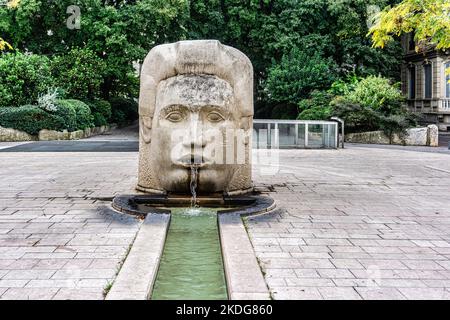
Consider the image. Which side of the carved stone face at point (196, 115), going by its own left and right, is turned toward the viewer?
front

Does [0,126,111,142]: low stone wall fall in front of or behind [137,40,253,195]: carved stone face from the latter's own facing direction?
behind

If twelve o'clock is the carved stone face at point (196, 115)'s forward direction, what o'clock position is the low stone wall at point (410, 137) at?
The low stone wall is roughly at 7 o'clock from the carved stone face.

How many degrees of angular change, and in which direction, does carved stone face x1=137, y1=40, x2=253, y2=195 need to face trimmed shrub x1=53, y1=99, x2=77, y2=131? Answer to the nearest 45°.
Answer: approximately 180°

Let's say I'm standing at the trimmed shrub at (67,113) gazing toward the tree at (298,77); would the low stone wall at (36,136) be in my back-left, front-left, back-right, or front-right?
back-right

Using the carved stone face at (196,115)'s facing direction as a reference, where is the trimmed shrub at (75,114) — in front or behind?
behind

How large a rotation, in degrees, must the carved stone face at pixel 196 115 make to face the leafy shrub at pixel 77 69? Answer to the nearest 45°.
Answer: approximately 180°

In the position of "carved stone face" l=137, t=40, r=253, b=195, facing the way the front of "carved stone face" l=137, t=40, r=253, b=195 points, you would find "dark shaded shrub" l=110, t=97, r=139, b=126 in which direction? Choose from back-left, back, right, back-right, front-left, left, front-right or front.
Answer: back

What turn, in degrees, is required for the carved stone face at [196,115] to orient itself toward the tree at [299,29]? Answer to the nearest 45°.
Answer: approximately 180°

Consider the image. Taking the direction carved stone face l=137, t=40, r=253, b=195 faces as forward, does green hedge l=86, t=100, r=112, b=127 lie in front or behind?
behind
